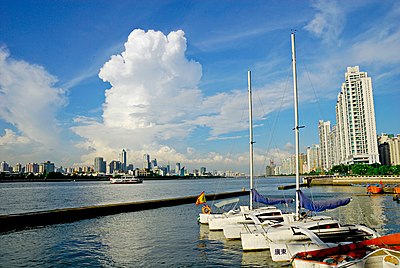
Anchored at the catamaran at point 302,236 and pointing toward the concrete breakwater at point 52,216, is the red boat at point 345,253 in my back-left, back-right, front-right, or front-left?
back-left

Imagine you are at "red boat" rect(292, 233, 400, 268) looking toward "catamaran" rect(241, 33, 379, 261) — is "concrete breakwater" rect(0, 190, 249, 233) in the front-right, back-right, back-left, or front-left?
front-left

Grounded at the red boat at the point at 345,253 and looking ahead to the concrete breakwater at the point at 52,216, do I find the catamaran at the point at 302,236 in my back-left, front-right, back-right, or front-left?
front-right

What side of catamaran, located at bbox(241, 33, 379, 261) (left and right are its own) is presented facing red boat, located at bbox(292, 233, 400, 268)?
left

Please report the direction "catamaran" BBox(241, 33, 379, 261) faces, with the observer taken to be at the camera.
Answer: facing the viewer and to the left of the viewer

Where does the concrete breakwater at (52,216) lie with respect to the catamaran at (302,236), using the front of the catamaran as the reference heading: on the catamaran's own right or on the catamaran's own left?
on the catamaran's own right
